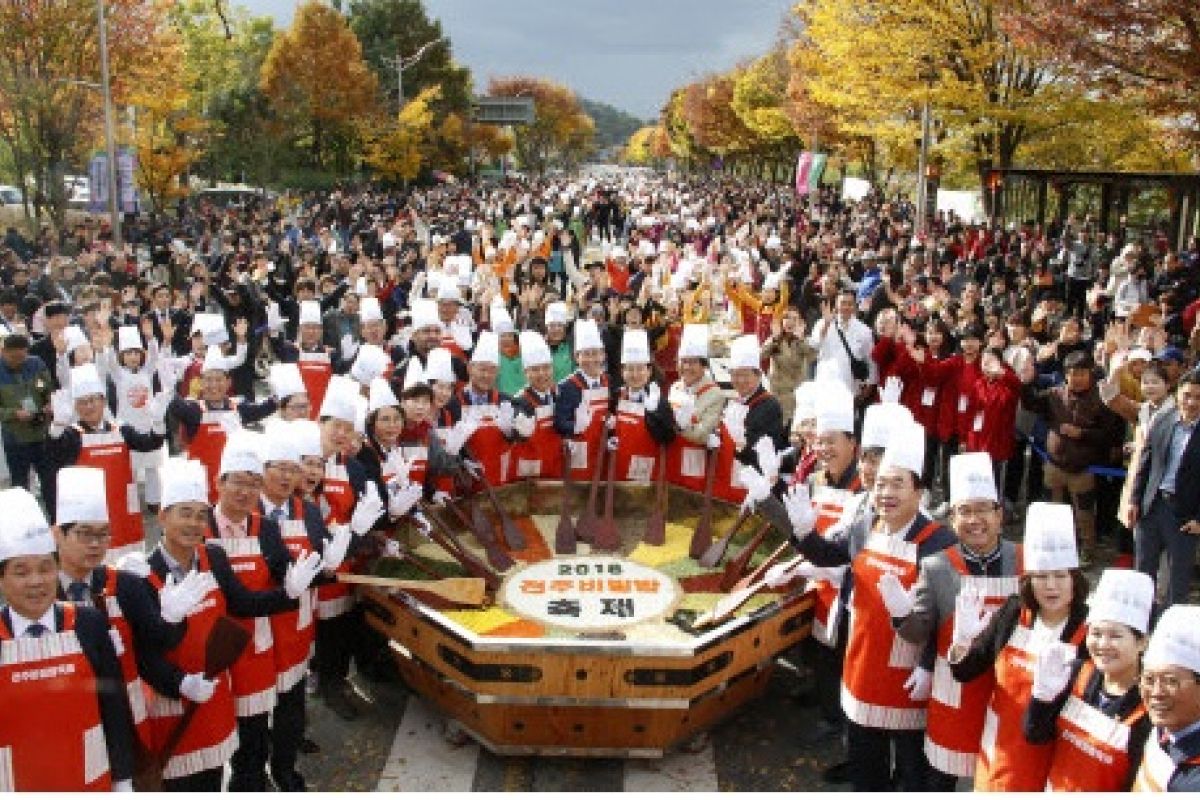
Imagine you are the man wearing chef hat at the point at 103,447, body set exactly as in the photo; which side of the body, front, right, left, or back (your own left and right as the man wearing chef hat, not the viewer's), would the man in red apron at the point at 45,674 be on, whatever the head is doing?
front

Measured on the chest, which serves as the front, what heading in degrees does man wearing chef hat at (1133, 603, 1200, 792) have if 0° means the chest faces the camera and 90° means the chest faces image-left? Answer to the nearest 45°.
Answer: approximately 45°

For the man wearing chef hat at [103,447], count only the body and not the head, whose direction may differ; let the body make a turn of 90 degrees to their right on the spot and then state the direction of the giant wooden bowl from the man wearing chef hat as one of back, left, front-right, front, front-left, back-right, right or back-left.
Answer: back-left

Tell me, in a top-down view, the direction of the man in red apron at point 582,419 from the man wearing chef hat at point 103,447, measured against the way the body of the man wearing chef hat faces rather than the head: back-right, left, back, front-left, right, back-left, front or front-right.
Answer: left

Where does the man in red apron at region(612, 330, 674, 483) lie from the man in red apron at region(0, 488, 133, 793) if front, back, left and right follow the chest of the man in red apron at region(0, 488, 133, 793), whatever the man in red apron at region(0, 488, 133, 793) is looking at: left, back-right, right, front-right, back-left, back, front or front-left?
back-left

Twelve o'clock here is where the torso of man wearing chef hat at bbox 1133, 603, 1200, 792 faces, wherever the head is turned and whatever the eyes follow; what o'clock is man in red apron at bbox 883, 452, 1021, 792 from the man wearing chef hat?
The man in red apron is roughly at 3 o'clock from the man wearing chef hat.

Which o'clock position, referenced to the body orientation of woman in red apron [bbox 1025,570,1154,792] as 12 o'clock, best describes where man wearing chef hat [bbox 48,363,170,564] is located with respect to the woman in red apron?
The man wearing chef hat is roughly at 2 o'clock from the woman in red apron.

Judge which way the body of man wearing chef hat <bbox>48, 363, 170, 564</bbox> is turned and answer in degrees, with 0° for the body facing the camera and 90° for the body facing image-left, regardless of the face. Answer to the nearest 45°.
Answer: approximately 0°

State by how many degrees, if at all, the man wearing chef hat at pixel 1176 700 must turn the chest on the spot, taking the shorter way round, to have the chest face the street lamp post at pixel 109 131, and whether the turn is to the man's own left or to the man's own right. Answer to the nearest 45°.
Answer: approximately 90° to the man's own right

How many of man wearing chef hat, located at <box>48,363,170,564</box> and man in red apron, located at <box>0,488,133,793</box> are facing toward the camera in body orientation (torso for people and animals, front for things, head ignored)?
2

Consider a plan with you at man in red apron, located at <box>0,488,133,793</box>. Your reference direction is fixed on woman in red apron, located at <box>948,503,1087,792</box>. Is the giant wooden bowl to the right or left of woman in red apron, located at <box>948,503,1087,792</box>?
left

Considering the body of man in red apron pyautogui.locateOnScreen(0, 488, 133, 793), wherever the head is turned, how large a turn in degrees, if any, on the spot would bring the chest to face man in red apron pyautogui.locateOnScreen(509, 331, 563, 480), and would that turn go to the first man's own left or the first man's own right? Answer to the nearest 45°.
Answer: approximately 135° to the first man's own left

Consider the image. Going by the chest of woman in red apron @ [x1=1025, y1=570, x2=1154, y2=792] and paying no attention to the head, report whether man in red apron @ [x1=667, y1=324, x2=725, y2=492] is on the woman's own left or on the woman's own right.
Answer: on the woman's own right
